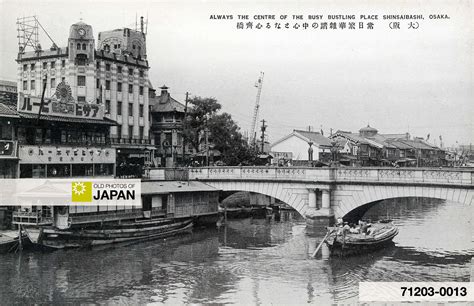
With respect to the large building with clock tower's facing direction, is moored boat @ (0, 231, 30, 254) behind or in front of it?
in front

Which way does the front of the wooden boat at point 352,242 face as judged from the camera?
facing away from the viewer and to the right of the viewer

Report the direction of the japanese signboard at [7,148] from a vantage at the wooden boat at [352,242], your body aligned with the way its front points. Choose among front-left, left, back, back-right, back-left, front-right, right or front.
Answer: back-left

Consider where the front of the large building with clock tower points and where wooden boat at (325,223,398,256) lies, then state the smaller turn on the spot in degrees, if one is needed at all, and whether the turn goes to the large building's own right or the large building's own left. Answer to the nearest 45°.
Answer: approximately 45° to the large building's own left

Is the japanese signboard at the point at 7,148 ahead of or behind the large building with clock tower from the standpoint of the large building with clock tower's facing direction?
ahead

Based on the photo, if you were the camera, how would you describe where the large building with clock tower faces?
facing the viewer

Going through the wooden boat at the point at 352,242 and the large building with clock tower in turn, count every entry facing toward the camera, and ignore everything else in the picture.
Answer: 1

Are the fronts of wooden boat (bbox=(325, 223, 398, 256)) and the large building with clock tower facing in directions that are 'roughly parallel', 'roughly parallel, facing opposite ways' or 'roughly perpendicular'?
roughly perpendicular

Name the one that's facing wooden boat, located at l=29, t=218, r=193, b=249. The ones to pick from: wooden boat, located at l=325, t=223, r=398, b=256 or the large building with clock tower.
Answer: the large building with clock tower

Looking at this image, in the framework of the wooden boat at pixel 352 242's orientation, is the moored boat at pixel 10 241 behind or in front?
behind

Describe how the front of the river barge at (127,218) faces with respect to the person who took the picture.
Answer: facing the viewer and to the left of the viewer

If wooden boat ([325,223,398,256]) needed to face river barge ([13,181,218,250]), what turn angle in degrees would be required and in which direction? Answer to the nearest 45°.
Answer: approximately 135° to its left
